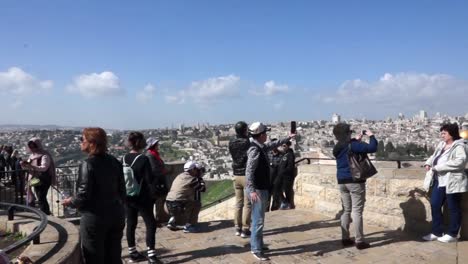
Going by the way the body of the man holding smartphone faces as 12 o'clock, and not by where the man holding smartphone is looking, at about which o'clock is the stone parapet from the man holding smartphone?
The stone parapet is roughly at 11 o'clock from the man holding smartphone.

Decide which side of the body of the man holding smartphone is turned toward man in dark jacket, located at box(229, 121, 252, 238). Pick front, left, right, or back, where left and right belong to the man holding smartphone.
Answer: left

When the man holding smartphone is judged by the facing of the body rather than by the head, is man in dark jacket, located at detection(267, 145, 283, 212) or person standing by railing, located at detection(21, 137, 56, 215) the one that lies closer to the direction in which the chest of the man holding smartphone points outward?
the man in dark jacket

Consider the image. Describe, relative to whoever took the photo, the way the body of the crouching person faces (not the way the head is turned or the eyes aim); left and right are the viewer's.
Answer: facing away from the viewer and to the right of the viewer

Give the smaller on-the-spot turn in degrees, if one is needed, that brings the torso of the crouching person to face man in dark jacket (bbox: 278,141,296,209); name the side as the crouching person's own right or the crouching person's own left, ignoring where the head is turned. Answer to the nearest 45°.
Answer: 0° — they already face them
